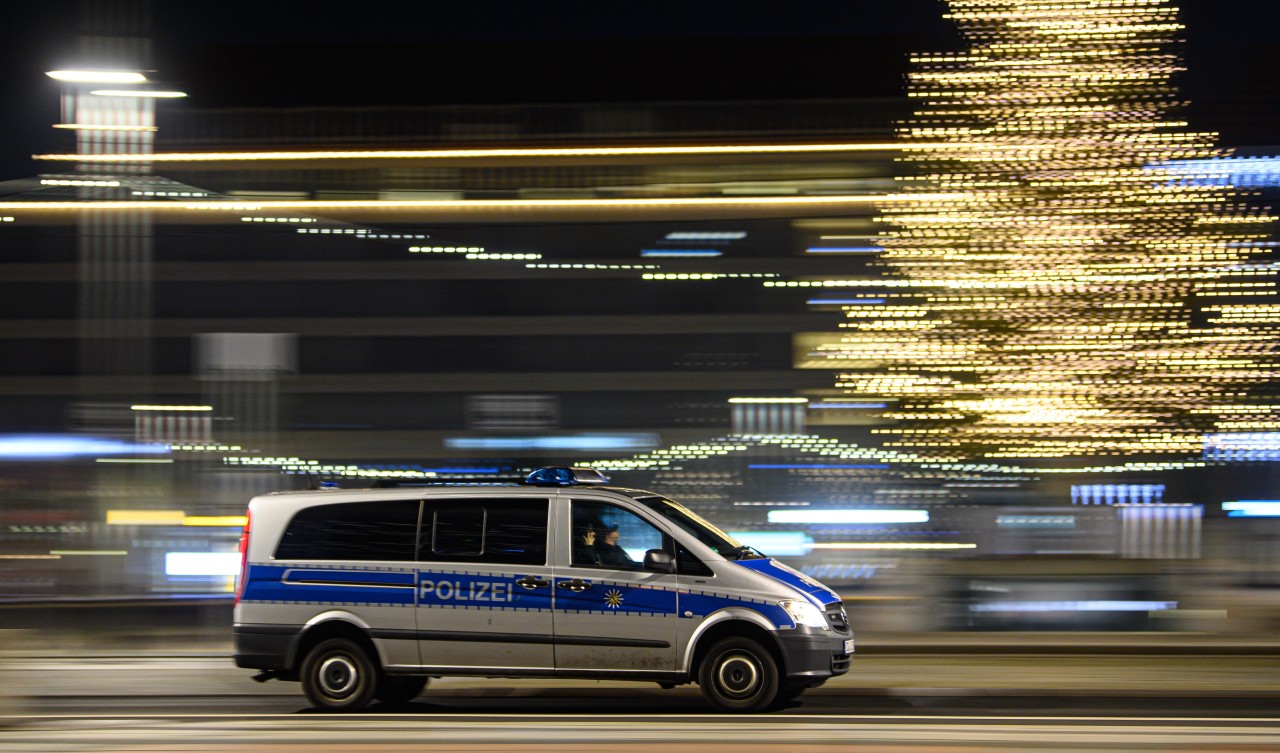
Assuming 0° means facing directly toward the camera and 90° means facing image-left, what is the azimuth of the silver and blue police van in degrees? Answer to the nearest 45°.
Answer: approximately 270°
